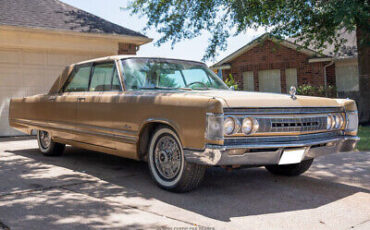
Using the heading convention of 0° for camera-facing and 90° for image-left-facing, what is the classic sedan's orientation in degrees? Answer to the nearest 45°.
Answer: approximately 315°

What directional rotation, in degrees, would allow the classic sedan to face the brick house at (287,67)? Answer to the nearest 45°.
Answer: approximately 135° to its left

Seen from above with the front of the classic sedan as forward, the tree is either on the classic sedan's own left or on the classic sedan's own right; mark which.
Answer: on the classic sedan's own left

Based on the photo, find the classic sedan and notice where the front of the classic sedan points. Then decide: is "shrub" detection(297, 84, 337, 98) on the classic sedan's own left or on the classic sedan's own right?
on the classic sedan's own left
